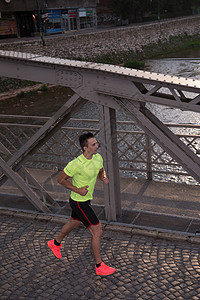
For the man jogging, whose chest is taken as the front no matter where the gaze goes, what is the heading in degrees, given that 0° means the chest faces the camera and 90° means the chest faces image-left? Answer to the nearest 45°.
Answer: approximately 315°

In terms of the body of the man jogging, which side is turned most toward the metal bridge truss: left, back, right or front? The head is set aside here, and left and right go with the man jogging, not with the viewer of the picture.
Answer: left
